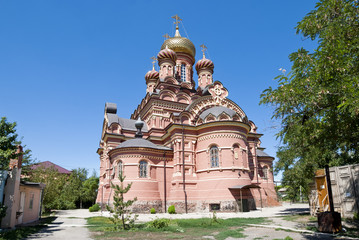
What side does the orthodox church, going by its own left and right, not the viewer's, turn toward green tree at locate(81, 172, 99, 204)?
front

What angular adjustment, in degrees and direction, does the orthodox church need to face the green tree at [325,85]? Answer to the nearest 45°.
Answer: approximately 135° to its left
